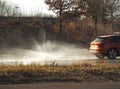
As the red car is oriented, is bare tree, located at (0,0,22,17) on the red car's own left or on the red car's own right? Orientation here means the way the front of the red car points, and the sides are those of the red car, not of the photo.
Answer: on the red car's own left

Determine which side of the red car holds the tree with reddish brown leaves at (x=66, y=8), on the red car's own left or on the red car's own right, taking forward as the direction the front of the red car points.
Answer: on the red car's own left

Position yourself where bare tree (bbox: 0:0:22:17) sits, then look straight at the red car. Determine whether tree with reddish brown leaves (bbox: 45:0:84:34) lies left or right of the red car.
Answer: left

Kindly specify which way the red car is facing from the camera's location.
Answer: facing away from the viewer and to the right of the viewer
